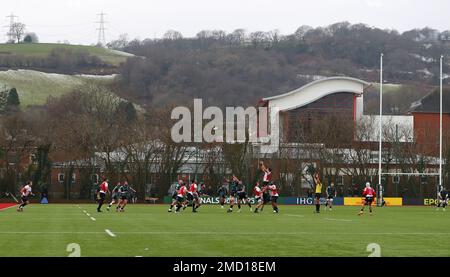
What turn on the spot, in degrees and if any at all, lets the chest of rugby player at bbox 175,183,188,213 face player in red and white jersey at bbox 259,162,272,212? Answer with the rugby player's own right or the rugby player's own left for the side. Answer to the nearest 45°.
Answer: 0° — they already face them

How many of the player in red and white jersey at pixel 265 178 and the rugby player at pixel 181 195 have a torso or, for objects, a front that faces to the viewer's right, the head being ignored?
1

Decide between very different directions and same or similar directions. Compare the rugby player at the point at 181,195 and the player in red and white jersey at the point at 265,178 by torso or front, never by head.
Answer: very different directions

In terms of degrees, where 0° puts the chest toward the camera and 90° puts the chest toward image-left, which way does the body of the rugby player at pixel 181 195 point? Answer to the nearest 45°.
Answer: approximately 270°
